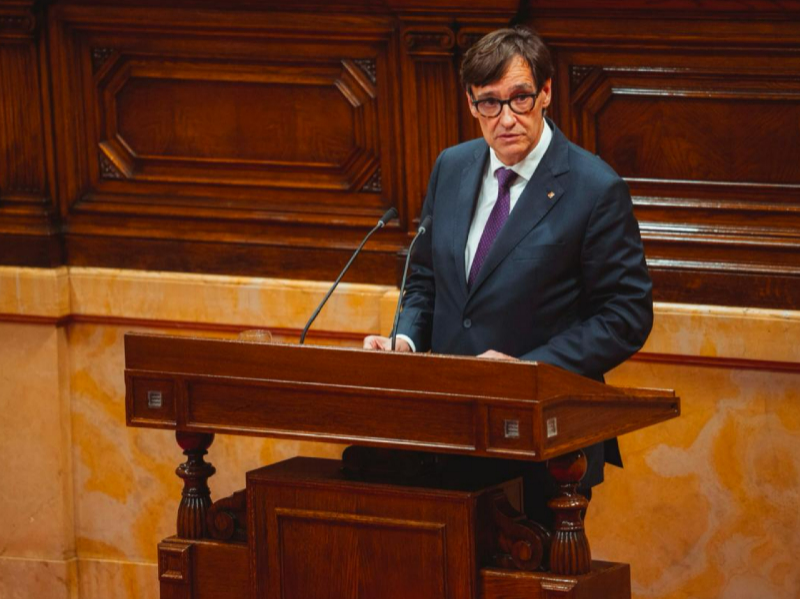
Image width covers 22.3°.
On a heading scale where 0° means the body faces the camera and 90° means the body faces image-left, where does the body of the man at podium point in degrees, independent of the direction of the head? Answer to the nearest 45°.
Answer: approximately 45°
